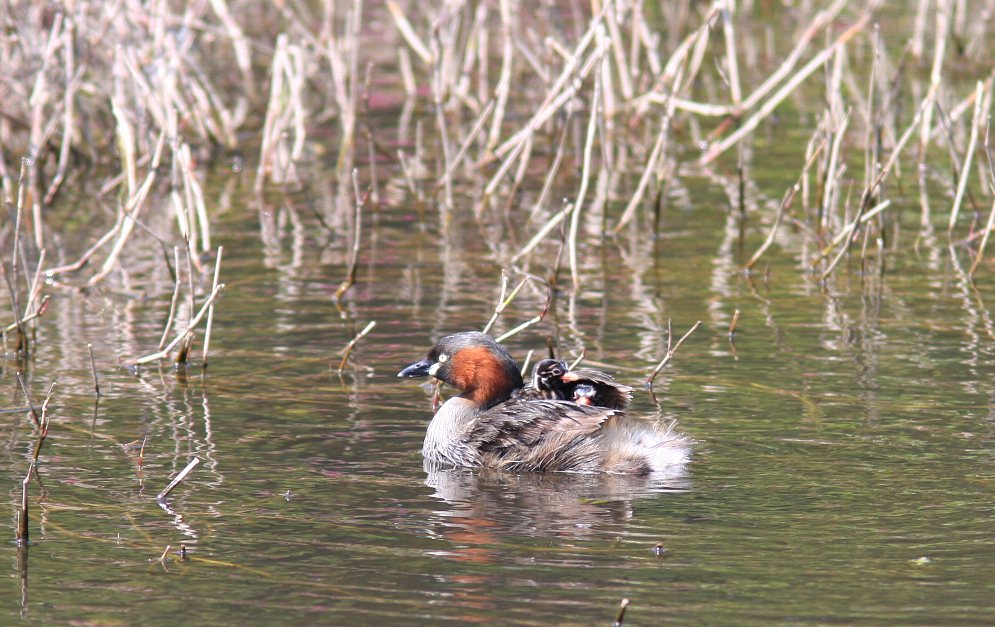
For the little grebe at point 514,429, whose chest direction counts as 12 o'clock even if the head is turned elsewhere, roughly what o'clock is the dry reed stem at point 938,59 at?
The dry reed stem is roughly at 4 o'clock from the little grebe.

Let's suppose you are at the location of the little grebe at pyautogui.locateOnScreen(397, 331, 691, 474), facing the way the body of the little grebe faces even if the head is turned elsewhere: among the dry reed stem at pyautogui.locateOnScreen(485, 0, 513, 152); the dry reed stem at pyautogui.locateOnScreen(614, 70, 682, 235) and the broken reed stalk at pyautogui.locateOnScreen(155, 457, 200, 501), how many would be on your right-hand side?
2

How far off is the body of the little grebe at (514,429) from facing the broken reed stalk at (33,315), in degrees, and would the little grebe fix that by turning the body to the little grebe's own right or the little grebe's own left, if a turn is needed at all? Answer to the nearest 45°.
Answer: approximately 45° to the little grebe's own right

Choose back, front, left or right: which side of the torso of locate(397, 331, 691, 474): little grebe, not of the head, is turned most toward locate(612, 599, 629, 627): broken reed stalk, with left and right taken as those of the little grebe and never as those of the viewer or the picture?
left

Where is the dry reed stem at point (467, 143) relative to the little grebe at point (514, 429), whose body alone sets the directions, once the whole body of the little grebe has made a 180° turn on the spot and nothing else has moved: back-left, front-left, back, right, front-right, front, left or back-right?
left

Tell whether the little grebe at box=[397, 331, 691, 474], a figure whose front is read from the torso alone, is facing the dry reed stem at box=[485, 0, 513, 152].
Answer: no

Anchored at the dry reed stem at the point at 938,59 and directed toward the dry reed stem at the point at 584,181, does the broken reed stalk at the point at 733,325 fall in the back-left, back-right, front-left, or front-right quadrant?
front-left

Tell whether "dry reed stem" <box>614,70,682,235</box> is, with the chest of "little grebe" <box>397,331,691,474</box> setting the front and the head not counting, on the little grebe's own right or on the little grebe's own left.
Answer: on the little grebe's own right

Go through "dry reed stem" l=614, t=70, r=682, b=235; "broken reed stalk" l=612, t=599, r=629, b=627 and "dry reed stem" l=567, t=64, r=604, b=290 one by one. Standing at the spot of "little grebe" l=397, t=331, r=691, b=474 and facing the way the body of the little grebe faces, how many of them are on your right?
2

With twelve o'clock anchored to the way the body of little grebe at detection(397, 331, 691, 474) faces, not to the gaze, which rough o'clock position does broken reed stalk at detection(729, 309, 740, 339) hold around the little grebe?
The broken reed stalk is roughly at 4 o'clock from the little grebe.

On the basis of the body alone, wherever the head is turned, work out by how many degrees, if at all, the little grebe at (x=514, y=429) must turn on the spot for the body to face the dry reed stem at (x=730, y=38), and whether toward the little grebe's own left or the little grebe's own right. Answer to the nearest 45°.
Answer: approximately 90° to the little grebe's own right

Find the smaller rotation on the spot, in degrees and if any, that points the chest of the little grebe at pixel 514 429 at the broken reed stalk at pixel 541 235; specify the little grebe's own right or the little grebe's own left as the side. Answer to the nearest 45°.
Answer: approximately 90° to the little grebe's own right

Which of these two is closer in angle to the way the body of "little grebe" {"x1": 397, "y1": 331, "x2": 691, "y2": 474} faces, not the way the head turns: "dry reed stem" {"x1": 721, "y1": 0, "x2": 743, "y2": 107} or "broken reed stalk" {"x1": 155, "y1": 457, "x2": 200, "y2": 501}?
the broken reed stalk

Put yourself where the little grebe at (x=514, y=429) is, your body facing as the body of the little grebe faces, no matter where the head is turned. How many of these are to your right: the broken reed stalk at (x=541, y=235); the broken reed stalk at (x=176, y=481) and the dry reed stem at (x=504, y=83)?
2

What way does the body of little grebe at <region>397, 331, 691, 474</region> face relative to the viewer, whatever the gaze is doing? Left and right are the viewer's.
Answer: facing to the left of the viewer
